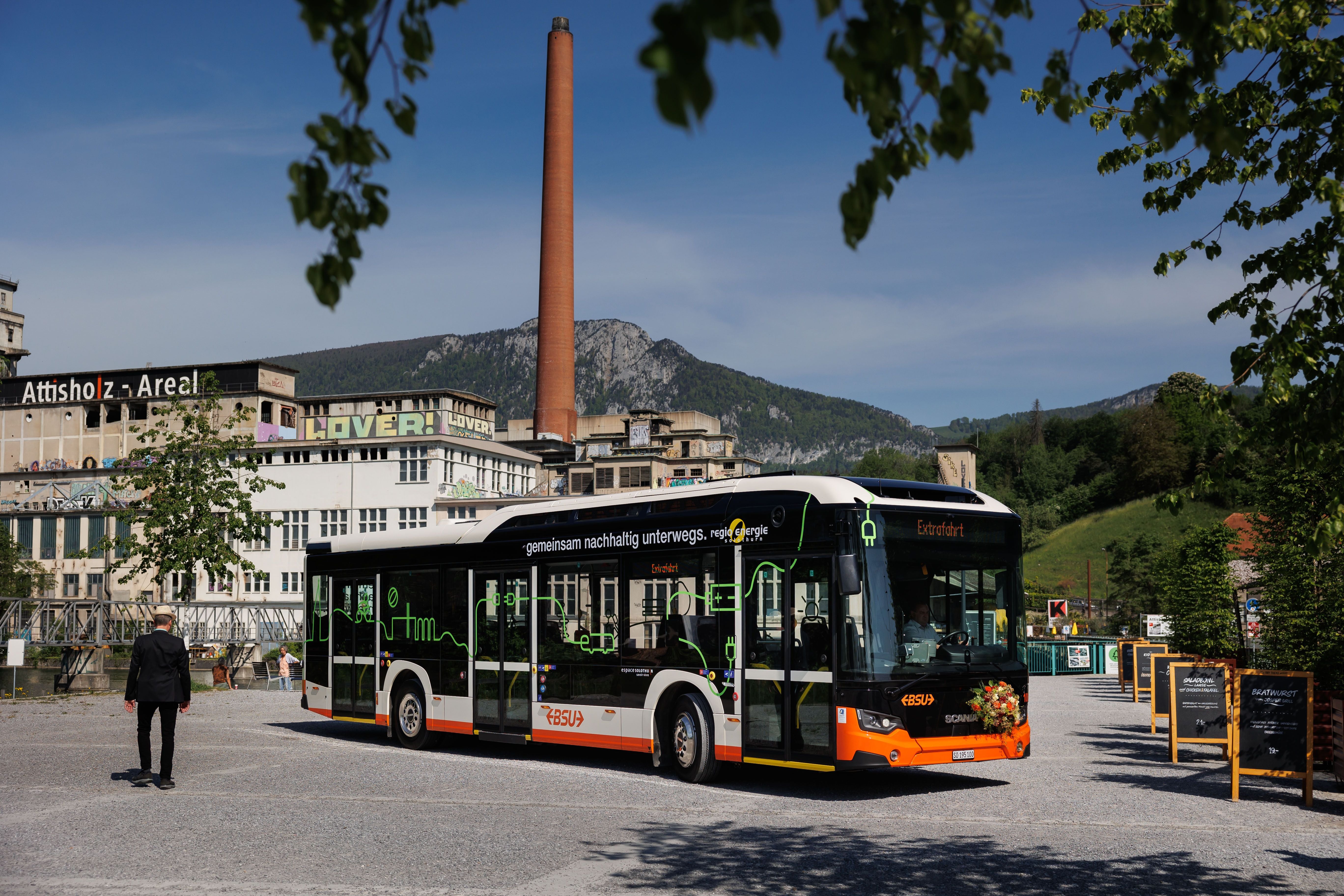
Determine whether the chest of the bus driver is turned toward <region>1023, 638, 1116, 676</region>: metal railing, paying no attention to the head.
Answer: no

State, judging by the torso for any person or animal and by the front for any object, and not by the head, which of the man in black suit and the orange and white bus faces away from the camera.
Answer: the man in black suit

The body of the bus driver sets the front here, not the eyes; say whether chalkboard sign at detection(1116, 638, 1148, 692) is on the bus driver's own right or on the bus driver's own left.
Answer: on the bus driver's own left

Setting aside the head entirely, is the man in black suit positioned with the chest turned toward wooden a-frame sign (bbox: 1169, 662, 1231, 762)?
no

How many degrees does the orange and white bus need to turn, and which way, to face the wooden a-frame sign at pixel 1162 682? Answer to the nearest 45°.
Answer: approximately 90° to its left

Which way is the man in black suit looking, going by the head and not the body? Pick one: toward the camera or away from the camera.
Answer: away from the camera

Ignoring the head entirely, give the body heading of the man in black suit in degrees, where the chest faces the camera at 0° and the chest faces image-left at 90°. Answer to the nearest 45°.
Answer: approximately 180°

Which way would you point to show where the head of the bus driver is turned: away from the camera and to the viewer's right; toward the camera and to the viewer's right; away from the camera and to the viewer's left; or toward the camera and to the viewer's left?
toward the camera and to the viewer's right

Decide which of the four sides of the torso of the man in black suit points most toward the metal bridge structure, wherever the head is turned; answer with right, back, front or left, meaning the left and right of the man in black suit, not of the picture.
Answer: front

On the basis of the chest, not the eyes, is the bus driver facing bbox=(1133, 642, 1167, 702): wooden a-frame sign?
no

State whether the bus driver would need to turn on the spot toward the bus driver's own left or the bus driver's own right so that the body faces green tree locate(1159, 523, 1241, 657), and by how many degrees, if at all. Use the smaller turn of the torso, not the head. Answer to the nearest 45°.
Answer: approximately 135° to the bus driver's own left

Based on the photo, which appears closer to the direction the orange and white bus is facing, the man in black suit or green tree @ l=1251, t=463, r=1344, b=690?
the green tree

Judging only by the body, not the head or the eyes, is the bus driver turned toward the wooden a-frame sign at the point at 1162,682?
no

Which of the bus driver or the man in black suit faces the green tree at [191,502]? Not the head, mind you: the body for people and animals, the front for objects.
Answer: the man in black suit

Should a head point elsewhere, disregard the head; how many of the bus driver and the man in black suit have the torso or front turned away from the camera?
1

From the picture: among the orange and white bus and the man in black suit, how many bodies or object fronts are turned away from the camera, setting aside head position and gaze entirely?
1

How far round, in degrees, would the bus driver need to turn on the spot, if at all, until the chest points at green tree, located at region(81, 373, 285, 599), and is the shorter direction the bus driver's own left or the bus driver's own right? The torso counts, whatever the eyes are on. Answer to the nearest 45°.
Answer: approximately 180°

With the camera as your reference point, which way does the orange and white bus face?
facing the viewer and to the right of the viewer
